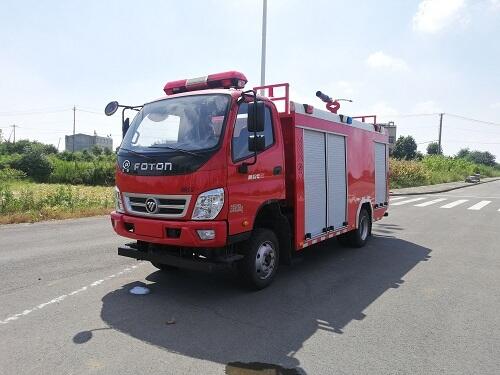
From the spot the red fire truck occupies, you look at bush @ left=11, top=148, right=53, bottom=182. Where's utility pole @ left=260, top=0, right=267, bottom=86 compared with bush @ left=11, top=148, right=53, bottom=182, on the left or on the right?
right

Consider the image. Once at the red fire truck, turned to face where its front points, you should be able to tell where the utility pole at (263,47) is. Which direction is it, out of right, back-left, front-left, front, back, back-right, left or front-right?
back-right

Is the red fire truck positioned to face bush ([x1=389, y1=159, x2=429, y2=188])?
no

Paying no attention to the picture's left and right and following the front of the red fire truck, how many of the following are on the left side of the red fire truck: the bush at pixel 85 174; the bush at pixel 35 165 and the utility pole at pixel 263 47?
0

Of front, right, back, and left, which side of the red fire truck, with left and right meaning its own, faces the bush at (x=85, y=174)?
right

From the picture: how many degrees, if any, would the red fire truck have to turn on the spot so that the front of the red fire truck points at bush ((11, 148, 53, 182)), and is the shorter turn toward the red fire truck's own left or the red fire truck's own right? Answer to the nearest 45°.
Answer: approximately 90° to the red fire truck's own right

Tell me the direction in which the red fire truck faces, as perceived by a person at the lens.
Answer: facing the viewer and to the left of the viewer
